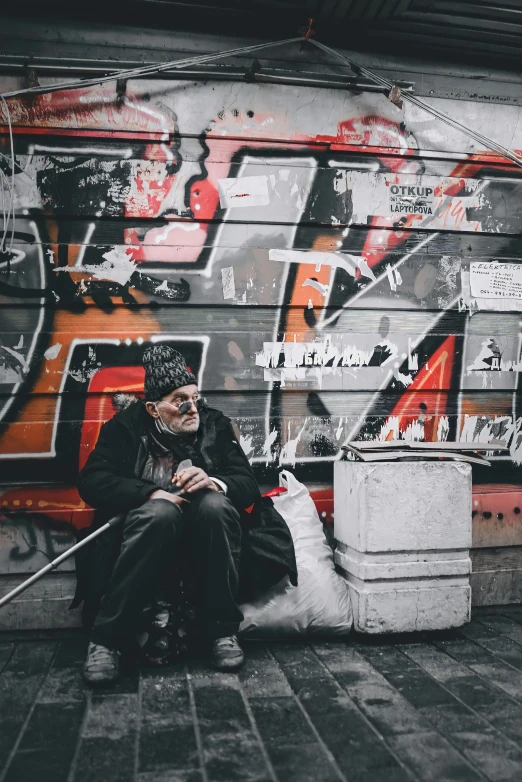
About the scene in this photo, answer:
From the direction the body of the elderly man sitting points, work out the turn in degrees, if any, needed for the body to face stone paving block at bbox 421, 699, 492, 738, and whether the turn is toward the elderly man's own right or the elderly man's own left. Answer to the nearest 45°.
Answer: approximately 45° to the elderly man's own left

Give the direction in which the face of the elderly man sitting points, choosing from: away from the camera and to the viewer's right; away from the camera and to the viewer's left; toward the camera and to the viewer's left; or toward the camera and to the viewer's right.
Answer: toward the camera and to the viewer's right

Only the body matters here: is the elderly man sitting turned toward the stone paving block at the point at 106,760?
yes

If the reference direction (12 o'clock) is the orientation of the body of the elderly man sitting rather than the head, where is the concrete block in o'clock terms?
The concrete block is roughly at 9 o'clock from the elderly man sitting.

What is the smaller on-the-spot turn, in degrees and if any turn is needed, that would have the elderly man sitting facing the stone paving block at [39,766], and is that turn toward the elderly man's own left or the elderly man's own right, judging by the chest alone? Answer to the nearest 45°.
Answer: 0° — they already face it

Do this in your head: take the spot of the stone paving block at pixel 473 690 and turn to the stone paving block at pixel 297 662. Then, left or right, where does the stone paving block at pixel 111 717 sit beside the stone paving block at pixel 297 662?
left

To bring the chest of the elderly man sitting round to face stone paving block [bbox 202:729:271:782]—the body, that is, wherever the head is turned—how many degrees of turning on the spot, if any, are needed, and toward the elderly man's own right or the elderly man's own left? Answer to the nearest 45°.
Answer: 0° — they already face it

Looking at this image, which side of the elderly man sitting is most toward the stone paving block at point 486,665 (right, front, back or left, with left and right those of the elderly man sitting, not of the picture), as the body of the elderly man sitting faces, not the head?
left

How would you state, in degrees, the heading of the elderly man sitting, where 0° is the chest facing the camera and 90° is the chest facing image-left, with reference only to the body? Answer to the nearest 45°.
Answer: approximately 0°
